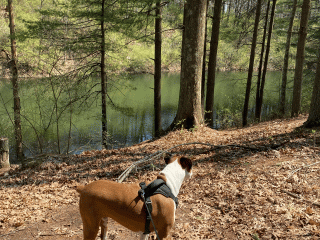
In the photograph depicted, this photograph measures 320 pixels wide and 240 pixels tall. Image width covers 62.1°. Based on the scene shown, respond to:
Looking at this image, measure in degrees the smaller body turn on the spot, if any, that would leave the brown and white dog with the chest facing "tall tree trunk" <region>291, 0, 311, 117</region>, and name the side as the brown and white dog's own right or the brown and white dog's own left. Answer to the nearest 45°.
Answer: approximately 45° to the brown and white dog's own left

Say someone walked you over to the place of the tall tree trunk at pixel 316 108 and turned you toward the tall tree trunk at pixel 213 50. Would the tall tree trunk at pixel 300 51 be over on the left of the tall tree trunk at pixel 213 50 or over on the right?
right

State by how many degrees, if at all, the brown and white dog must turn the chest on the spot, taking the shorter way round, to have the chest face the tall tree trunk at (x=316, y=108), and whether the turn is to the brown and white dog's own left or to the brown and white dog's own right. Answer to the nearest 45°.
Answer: approximately 45° to the brown and white dog's own left

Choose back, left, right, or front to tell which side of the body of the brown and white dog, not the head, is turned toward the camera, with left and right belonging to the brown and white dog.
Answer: right

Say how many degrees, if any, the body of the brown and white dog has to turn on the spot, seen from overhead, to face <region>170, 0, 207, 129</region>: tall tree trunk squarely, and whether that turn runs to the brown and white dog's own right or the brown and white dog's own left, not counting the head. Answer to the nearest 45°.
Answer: approximately 90° to the brown and white dog's own left

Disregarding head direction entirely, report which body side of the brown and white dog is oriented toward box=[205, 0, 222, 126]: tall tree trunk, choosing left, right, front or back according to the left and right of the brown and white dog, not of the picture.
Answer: left
